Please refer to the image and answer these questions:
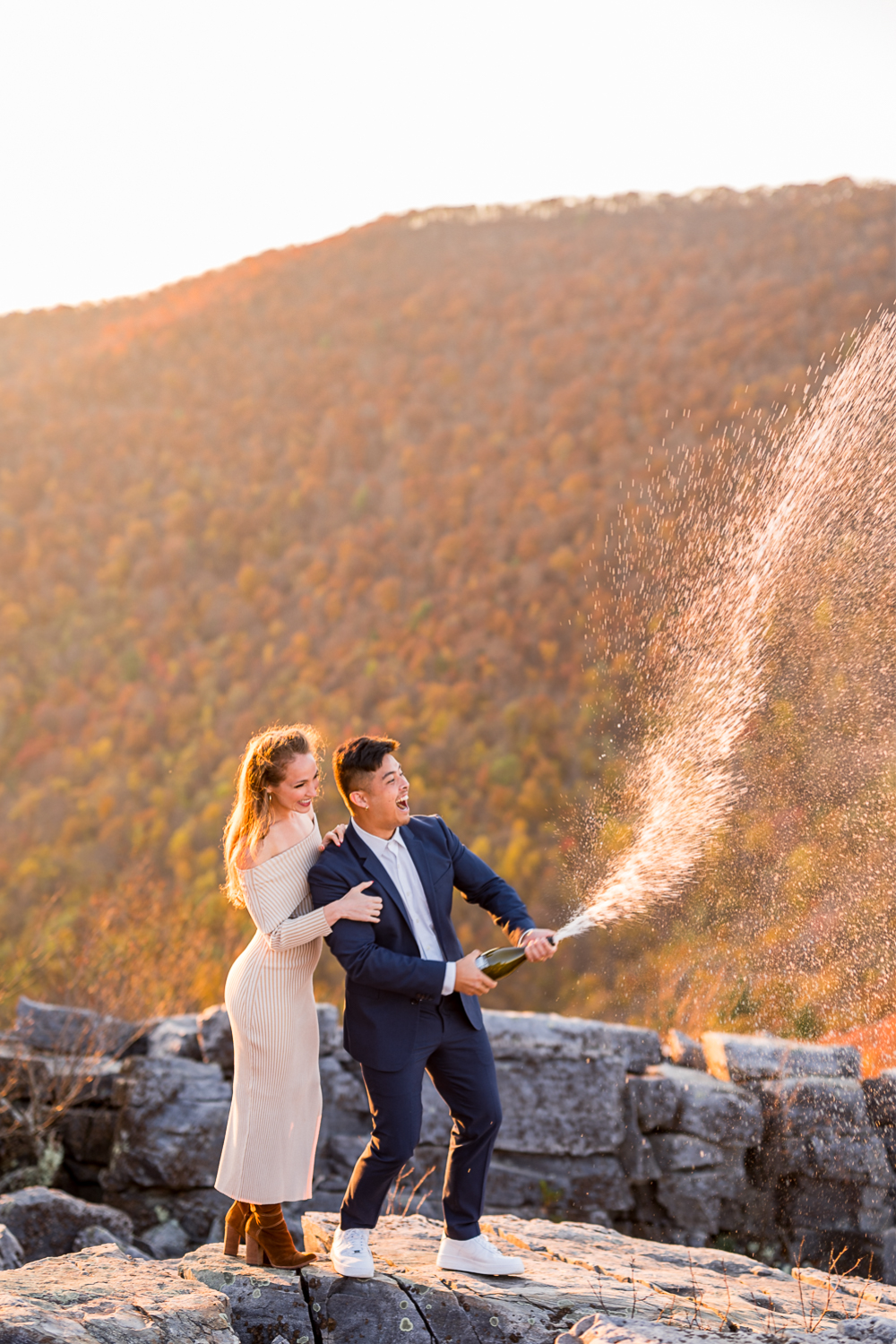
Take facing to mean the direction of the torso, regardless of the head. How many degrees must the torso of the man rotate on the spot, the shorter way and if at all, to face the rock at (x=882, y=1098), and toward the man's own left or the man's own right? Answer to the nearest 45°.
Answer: approximately 90° to the man's own left

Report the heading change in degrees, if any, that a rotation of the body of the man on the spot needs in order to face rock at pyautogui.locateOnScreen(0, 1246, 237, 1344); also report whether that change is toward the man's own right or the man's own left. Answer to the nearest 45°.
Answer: approximately 90° to the man's own right

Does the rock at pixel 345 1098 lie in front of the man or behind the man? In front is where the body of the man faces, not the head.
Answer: behind

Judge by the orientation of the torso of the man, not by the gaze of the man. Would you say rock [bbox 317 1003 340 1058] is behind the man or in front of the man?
behind

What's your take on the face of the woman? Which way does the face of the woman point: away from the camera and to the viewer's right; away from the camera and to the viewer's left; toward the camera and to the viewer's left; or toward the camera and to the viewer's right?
toward the camera and to the viewer's right

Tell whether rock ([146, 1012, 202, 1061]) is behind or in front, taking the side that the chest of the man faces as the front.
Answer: behind

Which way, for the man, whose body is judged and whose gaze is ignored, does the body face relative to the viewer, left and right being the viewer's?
facing the viewer and to the right of the viewer

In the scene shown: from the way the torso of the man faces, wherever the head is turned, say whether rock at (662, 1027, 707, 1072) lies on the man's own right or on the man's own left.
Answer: on the man's own left
